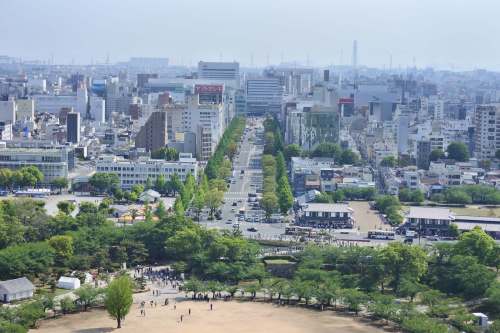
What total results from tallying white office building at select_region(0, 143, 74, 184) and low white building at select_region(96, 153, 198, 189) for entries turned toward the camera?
2

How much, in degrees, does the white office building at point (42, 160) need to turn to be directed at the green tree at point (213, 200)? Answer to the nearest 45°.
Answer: approximately 45° to its left

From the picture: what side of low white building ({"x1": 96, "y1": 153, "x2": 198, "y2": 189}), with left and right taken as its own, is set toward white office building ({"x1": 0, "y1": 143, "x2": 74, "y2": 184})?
right

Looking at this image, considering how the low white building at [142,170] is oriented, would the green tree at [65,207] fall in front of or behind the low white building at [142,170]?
in front

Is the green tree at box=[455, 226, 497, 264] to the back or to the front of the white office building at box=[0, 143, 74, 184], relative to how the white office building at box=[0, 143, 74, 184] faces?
to the front

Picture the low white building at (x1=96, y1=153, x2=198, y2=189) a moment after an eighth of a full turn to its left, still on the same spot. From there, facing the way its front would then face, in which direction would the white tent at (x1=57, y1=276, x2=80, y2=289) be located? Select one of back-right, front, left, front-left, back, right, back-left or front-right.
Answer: front-right

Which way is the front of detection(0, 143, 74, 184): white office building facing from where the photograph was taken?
facing the viewer

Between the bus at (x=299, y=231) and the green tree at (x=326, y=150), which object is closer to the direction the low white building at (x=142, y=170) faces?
the bus

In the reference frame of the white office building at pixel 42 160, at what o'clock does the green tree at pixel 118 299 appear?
The green tree is roughly at 12 o'clock from the white office building.

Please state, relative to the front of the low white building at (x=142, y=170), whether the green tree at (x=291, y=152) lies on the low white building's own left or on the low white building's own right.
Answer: on the low white building's own left

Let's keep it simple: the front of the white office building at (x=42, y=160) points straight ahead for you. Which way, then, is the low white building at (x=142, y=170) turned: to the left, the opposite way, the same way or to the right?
the same way

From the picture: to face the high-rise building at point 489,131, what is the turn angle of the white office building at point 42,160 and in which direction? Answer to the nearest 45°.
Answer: approximately 90° to its left

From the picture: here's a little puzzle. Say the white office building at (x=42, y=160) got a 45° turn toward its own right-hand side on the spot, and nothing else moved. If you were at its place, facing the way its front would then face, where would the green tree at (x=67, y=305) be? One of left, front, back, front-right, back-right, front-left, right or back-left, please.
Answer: front-left
